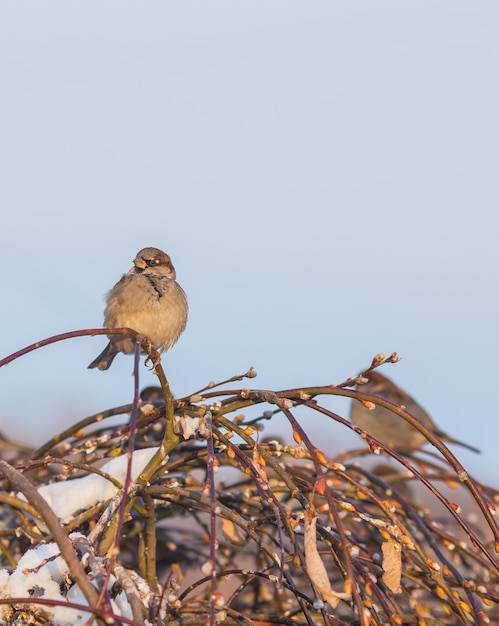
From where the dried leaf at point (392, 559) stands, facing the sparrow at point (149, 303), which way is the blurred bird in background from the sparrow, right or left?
right

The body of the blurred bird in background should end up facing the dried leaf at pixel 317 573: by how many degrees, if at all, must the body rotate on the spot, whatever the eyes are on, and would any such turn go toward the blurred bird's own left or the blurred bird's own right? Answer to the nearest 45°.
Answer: approximately 90° to the blurred bird's own left

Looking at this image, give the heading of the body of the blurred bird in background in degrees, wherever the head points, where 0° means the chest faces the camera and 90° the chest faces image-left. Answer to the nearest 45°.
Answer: approximately 90°

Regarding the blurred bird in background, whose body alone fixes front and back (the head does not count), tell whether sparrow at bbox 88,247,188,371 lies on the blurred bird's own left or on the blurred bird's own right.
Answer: on the blurred bird's own left

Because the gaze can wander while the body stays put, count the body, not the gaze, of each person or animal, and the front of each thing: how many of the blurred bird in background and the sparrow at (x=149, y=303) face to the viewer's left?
1

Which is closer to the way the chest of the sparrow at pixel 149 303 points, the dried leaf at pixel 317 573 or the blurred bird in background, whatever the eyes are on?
the dried leaf

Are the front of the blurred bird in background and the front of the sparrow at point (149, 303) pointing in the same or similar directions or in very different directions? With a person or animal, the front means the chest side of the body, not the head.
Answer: very different directions

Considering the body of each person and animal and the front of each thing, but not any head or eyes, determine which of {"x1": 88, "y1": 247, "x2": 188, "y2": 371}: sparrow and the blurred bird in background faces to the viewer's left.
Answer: the blurred bird in background

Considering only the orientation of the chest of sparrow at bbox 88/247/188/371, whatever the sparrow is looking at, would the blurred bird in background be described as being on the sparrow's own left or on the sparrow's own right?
on the sparrow's own left

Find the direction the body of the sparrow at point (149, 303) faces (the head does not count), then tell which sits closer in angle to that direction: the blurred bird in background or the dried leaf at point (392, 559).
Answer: the dried leaf

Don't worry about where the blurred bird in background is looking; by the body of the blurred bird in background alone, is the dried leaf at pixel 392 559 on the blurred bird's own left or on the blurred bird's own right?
on the blurred bird's own left
